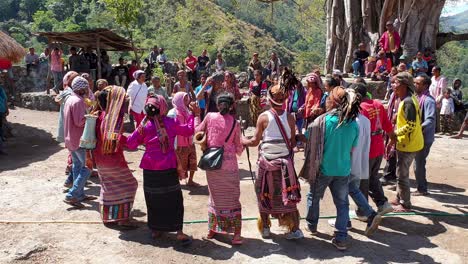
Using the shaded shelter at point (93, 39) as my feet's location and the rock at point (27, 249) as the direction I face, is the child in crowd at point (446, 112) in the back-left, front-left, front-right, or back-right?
front-left

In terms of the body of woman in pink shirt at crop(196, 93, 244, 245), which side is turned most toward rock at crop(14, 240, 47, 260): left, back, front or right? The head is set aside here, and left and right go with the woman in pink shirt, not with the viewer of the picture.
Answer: left

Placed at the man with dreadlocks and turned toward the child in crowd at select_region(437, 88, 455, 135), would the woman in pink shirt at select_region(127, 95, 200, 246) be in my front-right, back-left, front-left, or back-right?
back-left

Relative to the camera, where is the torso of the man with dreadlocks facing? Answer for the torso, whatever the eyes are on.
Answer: away from the camera

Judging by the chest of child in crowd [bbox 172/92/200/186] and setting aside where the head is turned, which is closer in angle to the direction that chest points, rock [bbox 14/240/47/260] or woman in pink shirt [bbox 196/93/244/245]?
the woman in pink shirt

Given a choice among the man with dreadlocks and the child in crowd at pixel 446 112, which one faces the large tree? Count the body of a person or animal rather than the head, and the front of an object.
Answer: the man with dreadlocks

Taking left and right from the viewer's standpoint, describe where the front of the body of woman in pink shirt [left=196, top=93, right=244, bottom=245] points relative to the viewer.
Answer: facing away from the viewer

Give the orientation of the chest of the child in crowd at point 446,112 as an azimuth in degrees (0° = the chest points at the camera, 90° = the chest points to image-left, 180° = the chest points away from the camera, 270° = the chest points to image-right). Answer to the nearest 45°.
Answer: approximately 45°
